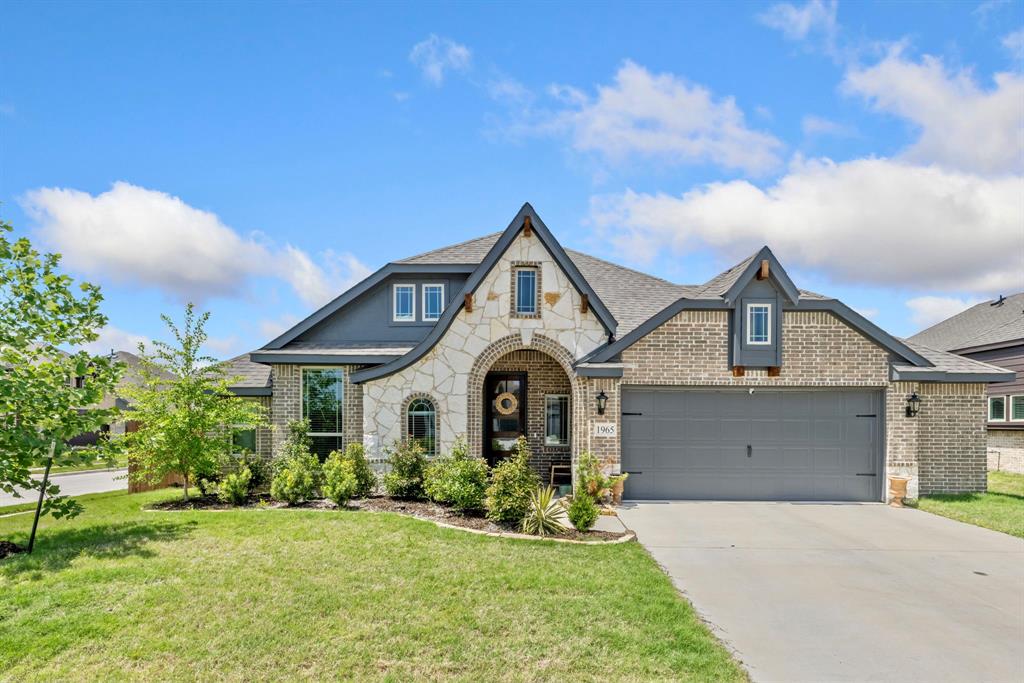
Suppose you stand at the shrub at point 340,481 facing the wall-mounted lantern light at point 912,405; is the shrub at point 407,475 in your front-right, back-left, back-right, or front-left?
front-left

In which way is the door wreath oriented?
toward the camera

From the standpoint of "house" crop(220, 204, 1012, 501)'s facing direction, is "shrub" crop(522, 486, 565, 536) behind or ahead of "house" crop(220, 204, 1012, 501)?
ahead

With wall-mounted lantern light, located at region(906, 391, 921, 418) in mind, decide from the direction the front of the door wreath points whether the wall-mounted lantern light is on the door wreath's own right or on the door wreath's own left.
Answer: on the door wreath's own left

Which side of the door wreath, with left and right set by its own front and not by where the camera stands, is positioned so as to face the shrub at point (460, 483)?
front

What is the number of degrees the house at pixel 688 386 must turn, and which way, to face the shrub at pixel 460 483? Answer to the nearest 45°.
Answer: approximately 45° to its right

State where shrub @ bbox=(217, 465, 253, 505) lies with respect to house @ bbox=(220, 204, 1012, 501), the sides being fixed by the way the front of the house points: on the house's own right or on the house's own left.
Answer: on the house's own right

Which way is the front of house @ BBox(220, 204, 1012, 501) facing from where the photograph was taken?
facing the viewer

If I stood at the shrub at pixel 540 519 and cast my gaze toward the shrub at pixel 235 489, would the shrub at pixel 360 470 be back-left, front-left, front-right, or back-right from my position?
front-right

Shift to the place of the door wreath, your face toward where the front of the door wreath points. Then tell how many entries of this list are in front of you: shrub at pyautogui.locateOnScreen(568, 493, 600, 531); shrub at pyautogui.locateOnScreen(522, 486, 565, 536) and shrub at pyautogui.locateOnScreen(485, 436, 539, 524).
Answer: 3

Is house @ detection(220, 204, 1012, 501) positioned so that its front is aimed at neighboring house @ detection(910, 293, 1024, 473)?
no
